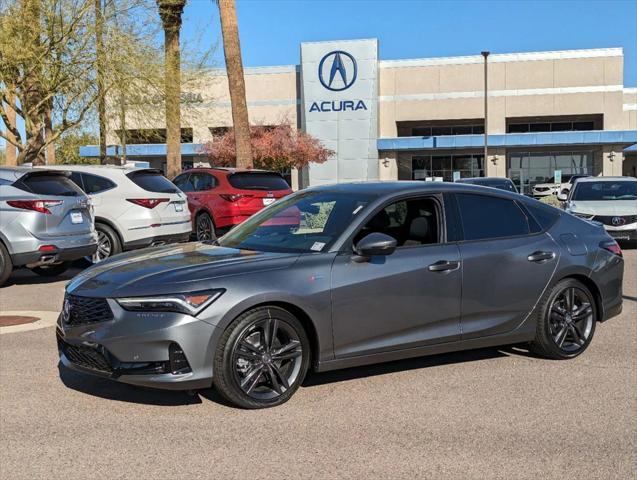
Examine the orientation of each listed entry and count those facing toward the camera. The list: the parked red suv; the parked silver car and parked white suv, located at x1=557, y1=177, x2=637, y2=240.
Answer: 1

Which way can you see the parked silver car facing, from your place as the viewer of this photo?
facing away from the viewer and to the left of the viewer

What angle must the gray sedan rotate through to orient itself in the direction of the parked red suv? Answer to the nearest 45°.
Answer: approximately 135° to its right

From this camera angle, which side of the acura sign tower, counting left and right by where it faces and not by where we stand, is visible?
front

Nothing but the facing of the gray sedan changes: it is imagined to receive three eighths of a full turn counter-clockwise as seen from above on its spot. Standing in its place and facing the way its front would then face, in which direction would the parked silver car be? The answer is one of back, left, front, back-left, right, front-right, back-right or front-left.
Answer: back-left

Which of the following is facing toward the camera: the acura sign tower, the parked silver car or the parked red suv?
the acura sign tower

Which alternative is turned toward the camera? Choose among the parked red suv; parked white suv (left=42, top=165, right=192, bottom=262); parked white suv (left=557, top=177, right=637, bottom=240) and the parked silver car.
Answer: parked white suv (left=557, top=177, right=637, bottom=240)

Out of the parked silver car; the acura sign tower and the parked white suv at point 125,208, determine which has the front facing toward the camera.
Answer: the acura sign tower

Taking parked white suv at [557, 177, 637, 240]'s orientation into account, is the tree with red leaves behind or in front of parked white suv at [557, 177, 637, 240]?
behind

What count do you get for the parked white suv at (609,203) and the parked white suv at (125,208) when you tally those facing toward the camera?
1

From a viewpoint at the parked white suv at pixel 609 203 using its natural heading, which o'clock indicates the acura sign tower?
The acura sign tower is roughly at 5 o'clock from the parked white suv.

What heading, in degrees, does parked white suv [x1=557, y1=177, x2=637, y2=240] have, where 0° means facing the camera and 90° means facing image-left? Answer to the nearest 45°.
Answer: approximately 0°

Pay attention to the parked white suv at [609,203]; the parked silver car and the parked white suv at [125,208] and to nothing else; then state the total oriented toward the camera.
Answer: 1

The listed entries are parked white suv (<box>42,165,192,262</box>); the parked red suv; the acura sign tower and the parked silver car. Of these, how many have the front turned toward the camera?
1

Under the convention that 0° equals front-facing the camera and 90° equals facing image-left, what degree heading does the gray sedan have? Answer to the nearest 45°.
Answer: approximately 45°

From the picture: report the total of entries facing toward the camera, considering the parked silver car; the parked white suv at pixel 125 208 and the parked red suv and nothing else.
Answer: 0

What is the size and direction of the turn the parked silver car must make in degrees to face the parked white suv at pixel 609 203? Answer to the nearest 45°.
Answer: approximately 135° to its right
